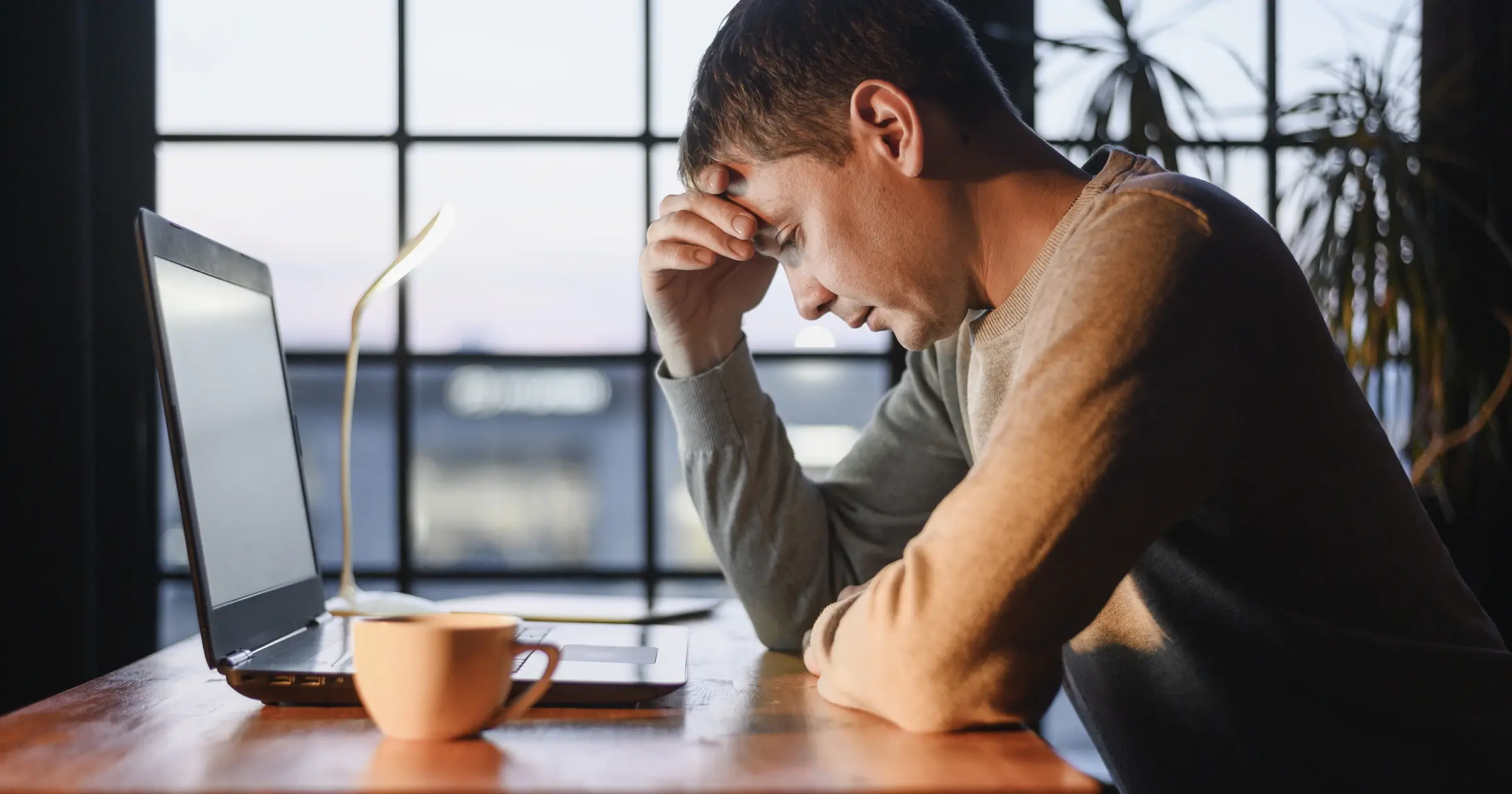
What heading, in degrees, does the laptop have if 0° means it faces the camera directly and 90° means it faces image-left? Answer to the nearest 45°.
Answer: approximately 270°

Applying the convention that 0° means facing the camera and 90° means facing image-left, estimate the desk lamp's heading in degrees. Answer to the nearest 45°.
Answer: approximately 270°

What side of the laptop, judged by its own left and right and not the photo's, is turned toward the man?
front

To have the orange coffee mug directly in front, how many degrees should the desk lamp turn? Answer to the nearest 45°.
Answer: approximately 90° to its right

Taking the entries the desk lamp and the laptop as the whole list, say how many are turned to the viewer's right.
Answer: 2

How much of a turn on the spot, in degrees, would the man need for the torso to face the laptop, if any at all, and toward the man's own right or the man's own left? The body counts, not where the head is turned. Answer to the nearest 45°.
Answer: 0° — they already face it

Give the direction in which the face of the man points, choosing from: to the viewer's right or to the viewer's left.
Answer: to the viewer's left

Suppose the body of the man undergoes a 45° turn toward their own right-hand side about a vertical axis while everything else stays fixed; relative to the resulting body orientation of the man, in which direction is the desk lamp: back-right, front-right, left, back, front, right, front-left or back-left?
front-left

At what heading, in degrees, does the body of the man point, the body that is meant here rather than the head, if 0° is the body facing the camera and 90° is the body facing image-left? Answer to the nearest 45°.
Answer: approximately 90°
